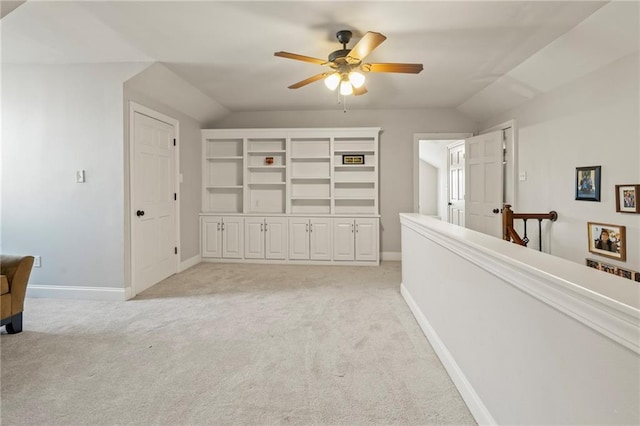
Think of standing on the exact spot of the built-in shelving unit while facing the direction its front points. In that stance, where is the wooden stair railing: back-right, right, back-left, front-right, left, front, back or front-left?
front-left

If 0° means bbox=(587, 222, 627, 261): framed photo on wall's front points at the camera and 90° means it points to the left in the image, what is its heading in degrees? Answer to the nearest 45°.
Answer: approximately 45°

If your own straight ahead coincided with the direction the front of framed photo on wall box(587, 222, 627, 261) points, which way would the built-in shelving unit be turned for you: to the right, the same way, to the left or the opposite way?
to the left

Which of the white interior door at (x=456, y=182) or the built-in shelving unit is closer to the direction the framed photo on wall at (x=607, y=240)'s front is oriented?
the built-in shelving unit

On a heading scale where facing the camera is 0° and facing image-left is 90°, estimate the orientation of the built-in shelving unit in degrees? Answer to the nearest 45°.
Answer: approximately 0°

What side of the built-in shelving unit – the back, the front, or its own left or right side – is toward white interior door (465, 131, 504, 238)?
left

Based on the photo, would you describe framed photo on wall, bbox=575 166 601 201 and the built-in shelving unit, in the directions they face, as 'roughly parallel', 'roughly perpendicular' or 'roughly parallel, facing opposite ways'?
roughly perpendicular

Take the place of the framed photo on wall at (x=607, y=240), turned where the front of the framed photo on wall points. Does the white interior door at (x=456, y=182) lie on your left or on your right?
on your right
